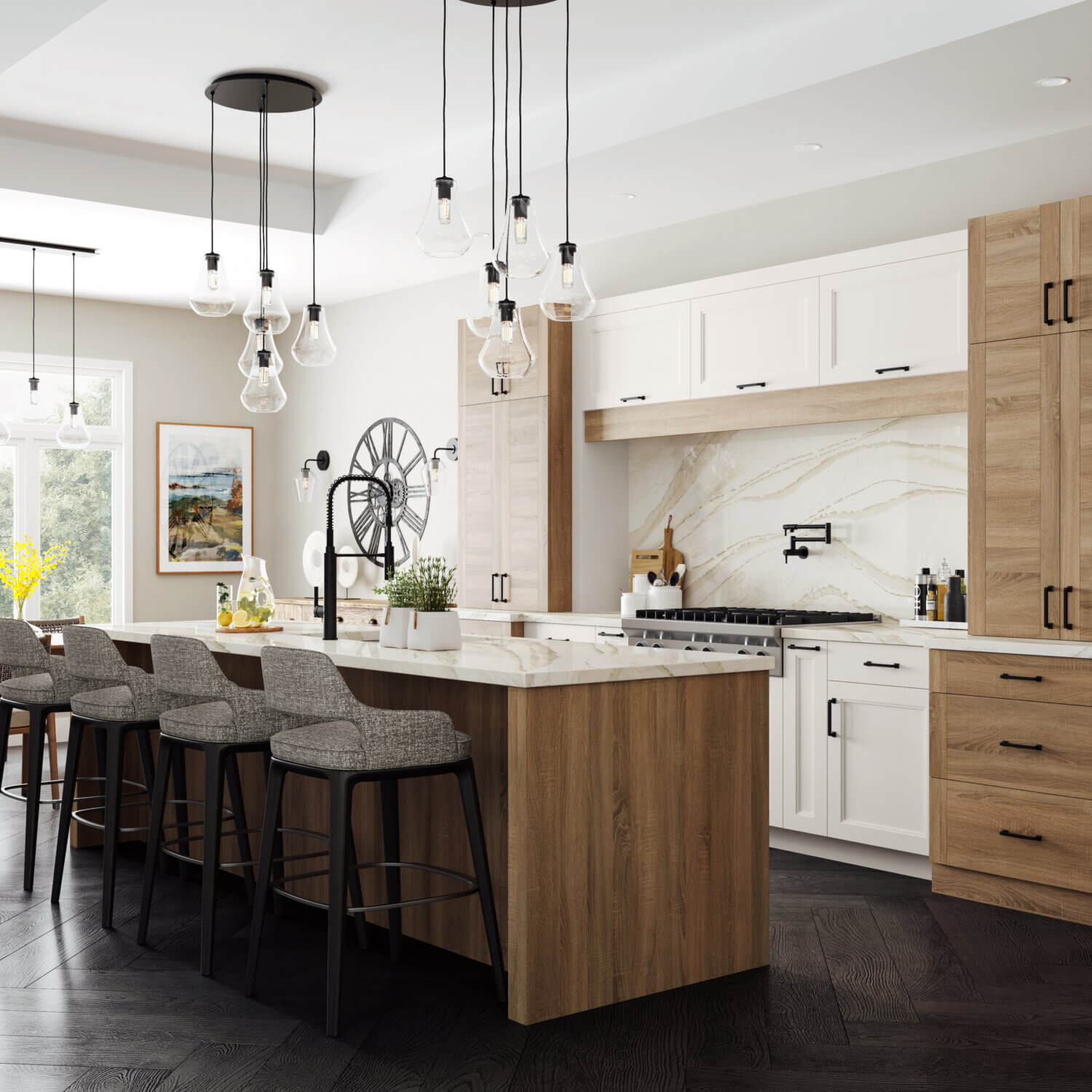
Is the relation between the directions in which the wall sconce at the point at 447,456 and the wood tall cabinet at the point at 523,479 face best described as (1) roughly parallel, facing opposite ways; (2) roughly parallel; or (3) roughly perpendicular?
roughly parallel

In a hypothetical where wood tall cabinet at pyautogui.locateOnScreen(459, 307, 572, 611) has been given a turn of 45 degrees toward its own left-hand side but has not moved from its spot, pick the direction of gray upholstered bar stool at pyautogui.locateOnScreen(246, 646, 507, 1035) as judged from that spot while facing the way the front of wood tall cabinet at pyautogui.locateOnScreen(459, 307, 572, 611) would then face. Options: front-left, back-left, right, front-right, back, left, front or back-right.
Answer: front

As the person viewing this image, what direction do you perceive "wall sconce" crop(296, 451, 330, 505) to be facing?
facing the viewer and to the left of the viewer

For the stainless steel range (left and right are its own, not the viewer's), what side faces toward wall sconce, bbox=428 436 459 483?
right

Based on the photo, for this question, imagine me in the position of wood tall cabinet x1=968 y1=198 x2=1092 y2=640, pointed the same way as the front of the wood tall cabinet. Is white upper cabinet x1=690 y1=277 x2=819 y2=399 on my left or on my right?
on my right

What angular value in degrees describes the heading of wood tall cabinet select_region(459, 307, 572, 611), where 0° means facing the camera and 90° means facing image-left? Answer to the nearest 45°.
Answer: approximately 45°

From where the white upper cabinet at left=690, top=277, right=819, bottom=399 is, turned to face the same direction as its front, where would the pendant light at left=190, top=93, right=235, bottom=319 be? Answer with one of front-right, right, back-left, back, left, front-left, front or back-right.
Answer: front

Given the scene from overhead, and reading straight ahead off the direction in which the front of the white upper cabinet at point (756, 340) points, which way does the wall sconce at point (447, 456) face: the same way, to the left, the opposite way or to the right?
the same way

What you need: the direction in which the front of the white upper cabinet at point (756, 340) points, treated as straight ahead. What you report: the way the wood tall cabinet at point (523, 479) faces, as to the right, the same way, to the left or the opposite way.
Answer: the same way

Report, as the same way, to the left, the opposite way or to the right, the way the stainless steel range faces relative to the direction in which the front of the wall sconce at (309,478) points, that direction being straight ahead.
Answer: the same way

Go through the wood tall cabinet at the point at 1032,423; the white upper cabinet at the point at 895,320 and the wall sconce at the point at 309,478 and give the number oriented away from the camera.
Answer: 0

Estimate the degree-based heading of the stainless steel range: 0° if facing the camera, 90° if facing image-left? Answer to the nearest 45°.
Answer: approximately 45°

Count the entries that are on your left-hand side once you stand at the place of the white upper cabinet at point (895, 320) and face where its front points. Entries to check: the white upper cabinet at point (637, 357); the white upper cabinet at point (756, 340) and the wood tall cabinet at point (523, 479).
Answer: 0

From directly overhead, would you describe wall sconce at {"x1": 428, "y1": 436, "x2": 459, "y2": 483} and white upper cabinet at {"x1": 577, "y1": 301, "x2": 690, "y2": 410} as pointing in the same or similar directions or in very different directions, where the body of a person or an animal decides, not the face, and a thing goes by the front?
same or similar directions

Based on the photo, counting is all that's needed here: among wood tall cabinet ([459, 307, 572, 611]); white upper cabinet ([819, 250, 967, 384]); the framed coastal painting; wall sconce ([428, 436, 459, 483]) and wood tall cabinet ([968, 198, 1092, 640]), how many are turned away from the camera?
0

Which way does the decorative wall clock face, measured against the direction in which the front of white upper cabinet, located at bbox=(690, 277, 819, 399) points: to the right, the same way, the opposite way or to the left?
the same way

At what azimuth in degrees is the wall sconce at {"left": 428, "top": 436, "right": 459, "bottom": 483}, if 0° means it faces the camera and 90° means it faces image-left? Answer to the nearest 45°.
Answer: approximately 45°

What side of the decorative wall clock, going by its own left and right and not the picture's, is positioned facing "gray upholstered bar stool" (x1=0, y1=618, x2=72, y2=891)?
front

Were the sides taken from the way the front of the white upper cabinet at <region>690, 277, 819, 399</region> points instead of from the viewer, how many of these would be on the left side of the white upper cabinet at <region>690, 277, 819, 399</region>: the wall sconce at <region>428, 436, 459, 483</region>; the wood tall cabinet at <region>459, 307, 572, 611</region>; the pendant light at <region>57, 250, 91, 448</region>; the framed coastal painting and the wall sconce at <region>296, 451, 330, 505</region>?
0
